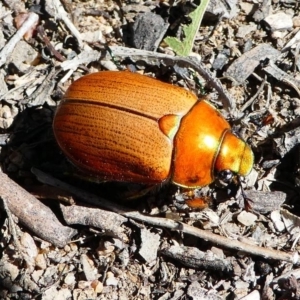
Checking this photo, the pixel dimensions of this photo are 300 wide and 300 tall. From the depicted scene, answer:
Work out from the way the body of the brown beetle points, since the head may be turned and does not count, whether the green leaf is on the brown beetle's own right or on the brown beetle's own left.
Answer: on the brown beetle's own left

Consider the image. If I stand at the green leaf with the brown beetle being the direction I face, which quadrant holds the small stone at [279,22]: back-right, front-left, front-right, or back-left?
back-left

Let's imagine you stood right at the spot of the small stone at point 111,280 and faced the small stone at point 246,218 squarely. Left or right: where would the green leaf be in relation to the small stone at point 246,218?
left

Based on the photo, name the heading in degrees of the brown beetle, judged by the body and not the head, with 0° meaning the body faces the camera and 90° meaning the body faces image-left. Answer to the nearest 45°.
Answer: approximately 315°

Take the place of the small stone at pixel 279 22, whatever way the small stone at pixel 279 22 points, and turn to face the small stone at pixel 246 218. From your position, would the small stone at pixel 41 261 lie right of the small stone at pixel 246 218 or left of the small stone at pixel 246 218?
right

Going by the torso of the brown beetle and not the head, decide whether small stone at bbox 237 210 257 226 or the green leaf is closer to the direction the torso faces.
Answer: the small stone

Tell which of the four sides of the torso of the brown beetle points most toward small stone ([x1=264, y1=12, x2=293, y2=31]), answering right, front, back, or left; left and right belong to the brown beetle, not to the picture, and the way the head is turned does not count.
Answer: left

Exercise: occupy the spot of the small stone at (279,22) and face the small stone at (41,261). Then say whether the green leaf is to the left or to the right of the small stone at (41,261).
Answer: right
